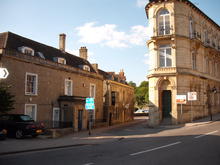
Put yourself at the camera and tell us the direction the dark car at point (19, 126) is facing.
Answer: facing away from the viewer and to the left of the viewer

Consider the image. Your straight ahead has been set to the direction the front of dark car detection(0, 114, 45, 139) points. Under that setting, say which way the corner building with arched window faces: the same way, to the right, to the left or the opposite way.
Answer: to the left

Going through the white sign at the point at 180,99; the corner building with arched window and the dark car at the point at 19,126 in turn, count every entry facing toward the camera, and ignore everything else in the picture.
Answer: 2

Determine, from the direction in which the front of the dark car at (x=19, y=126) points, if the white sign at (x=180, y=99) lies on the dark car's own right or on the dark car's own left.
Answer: on the dark car's own right

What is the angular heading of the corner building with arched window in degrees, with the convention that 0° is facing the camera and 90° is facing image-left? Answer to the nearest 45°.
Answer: approximately 0°

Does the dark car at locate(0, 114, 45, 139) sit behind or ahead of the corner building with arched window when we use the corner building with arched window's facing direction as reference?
ahead

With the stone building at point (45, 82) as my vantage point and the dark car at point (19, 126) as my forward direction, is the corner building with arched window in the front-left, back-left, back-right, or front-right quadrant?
back-left

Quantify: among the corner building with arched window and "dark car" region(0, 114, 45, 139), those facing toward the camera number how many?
1

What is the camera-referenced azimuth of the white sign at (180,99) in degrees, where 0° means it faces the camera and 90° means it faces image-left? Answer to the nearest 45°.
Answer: approximately 0°

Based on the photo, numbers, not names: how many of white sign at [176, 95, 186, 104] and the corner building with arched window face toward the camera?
2

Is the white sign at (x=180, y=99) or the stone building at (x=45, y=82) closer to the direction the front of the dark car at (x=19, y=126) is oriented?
the stone building
